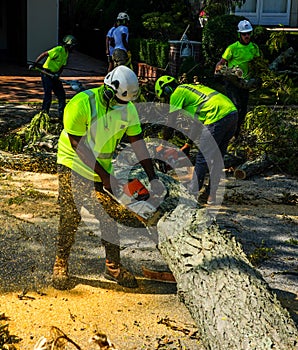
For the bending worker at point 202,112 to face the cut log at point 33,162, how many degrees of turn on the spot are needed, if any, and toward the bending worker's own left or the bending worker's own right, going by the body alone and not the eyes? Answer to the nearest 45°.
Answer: approximately 45° to the bending worker's own right

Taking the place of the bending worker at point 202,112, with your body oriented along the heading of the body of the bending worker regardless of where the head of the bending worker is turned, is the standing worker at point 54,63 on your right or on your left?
on your right

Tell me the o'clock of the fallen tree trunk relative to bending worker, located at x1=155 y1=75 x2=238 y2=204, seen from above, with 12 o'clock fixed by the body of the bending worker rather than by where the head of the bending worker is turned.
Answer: The fallen tree trunk is roughly at 9 o'clock from the bending worker.

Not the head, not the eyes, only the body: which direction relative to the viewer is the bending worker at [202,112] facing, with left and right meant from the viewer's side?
facing to the left of the viewer

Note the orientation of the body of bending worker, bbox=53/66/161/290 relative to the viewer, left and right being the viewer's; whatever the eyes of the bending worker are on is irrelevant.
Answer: facing the viewer and to the right of the viewer

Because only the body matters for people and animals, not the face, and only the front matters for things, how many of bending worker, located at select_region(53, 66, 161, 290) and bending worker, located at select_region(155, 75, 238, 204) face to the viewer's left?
1

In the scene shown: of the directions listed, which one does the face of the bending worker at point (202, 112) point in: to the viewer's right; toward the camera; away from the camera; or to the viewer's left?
to the viewer's left
